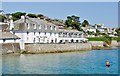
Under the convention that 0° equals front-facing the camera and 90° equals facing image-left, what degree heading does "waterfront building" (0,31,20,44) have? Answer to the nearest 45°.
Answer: approximately 0°

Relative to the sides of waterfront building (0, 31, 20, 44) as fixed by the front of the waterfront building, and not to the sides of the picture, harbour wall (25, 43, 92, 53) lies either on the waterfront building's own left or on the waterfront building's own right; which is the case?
on the waterfront building's own left
